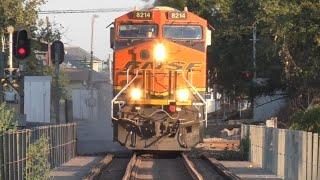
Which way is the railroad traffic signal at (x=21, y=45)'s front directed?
toward the camera
